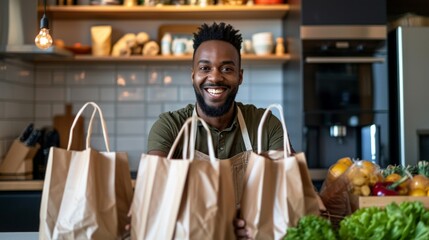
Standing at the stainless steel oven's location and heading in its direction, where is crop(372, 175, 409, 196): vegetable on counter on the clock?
The vegetable on counter is roughly at 12 o'clock from the stainless steel oven.

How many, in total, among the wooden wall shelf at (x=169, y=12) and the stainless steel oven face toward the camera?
2

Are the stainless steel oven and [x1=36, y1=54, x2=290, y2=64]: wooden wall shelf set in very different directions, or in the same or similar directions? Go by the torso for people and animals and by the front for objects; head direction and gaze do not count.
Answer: same or similar directions

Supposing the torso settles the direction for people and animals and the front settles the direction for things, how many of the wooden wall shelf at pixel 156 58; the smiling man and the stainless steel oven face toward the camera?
3

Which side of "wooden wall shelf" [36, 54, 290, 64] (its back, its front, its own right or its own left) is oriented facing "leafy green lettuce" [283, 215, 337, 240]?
front

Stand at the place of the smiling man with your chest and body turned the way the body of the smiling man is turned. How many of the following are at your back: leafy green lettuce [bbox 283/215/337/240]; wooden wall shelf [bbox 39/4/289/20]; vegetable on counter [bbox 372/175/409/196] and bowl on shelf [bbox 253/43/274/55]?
2

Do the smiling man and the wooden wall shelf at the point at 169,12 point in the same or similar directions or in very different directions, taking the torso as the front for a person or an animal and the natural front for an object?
same or similar directions

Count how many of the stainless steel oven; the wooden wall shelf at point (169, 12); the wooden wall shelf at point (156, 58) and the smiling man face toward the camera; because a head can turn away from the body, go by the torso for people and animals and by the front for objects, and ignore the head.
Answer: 4

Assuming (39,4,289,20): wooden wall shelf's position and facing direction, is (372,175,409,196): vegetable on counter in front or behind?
in front

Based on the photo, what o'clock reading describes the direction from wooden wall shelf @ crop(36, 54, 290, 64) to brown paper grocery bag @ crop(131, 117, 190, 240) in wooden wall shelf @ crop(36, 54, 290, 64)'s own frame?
The brown paper grocery bag is roughly at 12 o'clock from the wooden wall shelf.

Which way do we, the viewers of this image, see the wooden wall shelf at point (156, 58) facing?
facing the viewer

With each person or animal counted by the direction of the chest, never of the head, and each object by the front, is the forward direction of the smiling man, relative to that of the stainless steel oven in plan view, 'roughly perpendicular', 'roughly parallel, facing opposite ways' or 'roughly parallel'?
roughly parallel

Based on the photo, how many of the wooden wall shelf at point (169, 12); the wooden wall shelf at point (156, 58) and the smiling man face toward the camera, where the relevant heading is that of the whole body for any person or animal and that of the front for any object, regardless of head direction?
3

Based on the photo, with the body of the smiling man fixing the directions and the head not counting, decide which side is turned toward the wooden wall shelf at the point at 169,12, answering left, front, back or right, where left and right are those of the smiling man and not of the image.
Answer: back

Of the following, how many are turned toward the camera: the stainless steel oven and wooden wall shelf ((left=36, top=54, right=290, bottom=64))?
2
